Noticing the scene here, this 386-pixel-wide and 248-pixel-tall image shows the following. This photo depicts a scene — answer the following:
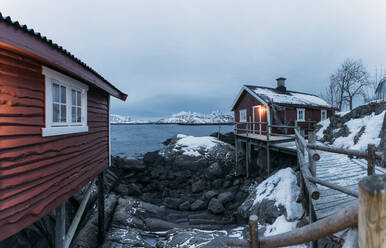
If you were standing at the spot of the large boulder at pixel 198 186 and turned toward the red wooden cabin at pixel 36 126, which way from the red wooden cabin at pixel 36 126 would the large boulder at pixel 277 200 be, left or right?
left

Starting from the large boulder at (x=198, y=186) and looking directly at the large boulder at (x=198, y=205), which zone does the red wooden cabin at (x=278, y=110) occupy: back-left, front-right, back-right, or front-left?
back-left

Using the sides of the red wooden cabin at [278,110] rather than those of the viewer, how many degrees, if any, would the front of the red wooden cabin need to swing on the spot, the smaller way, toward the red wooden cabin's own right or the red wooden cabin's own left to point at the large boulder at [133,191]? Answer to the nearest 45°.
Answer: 0° — it already faces it

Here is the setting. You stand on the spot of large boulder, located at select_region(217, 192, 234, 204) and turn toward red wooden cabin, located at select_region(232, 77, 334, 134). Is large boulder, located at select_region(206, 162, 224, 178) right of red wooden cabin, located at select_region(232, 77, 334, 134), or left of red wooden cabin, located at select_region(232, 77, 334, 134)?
left

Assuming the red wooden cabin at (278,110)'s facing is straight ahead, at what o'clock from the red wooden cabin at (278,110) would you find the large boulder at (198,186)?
The large boulder is roughly at 12 o'clock from the red wooden cabin.

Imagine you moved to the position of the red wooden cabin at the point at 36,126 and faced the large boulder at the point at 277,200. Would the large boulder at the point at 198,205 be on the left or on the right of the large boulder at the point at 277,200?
left

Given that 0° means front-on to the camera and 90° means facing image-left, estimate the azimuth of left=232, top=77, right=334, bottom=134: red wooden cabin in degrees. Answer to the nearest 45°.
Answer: approximately 45°

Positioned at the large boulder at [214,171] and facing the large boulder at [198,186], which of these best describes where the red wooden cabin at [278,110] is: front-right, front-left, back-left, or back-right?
back-left

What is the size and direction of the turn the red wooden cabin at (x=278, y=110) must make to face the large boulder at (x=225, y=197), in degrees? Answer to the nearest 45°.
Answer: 0° — it already faces it

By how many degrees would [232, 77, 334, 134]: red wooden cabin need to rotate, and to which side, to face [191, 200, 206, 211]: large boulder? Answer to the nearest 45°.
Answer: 0° — it already faces it

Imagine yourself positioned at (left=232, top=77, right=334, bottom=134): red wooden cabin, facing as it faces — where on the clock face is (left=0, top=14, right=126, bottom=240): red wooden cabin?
(left=0, top=14, right=126, bottom=240): red wooden cabin is roughly at 11 o'clock from (left=232, top=77, right=334, bottom=134): red wooden cabin.

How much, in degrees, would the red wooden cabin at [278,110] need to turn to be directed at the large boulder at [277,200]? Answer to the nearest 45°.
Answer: approximately 45° to its left
